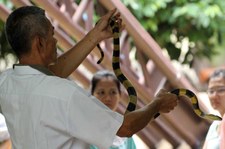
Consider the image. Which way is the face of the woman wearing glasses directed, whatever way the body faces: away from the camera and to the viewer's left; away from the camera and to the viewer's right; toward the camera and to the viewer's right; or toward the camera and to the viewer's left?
toward the camera and to the viewer's left

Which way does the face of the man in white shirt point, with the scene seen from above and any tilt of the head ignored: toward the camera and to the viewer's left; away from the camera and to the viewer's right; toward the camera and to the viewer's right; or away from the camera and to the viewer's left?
away from the camera and to the viewer's right

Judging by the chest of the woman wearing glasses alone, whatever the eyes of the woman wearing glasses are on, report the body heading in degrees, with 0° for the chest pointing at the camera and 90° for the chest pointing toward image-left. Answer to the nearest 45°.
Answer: approximately 45°

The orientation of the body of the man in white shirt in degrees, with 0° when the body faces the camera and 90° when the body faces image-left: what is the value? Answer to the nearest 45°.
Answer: approximately 225°

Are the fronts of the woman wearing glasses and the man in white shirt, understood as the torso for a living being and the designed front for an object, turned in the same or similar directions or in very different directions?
very different directions
